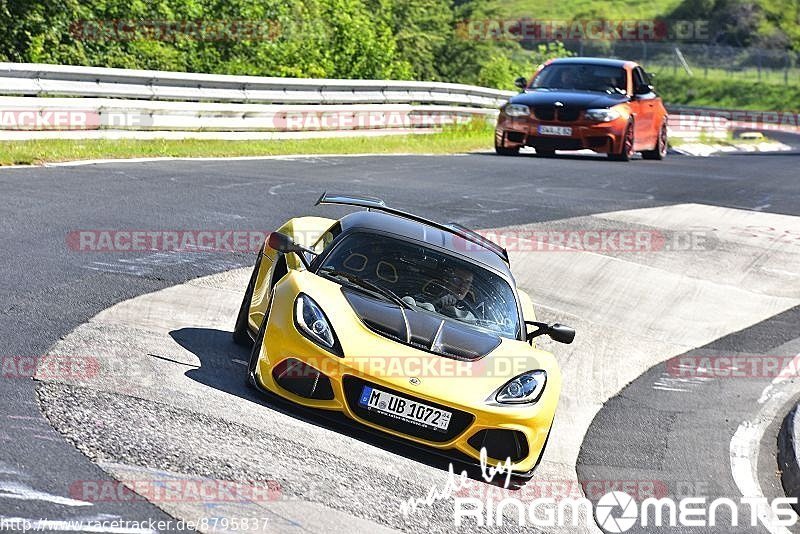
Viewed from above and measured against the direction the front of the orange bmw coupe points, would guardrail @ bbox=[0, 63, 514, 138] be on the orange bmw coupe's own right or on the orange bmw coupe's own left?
on the orange bmw coupe's own right

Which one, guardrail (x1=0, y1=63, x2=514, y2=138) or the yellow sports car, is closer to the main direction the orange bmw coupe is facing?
the yellow sports car

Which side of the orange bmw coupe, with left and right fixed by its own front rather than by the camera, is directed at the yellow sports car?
front

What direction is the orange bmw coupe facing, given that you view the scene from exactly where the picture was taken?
facing the viewer
